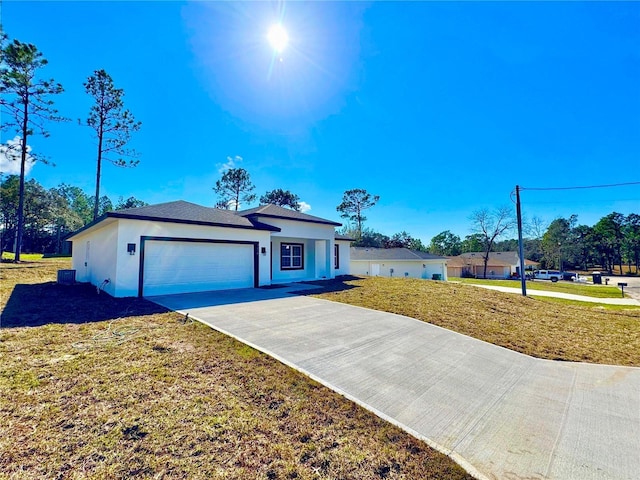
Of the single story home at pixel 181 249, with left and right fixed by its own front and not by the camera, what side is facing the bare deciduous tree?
left

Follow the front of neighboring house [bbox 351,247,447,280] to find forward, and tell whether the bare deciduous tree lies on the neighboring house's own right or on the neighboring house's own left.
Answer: on the neighboring house's own left

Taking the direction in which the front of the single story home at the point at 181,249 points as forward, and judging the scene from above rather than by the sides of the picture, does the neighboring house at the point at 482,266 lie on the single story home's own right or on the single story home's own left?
on the single story home's own left

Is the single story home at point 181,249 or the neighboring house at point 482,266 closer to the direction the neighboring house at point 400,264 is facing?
the single story home

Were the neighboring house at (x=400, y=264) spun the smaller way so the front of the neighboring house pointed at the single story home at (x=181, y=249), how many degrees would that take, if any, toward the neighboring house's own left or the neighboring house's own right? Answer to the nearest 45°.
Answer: approximately 45° to the neighboring house's own right

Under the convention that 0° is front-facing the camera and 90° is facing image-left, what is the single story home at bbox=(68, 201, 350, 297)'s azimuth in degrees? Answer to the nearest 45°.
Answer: approximately 315°

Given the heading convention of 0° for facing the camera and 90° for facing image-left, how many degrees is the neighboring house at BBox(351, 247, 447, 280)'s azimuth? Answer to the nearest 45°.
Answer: approximately 315°
